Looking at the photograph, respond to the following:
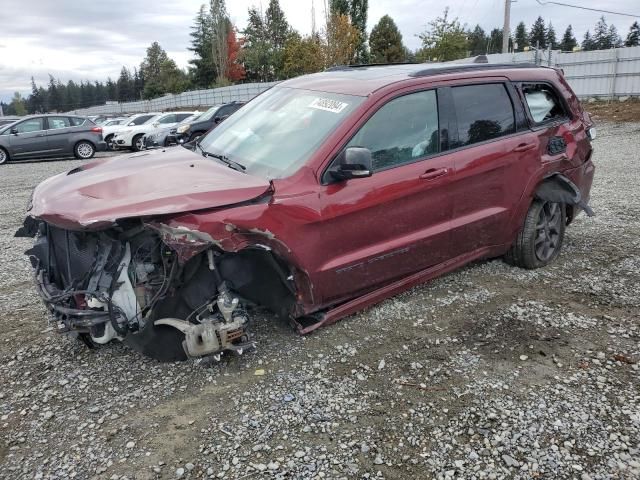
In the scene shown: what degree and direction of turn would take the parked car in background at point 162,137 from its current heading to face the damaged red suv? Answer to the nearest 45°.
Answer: approximately 45° to its left

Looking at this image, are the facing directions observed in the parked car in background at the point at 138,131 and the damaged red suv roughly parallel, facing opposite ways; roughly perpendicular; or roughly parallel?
roughly parallel

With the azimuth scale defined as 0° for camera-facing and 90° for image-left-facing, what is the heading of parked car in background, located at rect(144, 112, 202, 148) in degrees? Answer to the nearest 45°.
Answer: approximately 45°

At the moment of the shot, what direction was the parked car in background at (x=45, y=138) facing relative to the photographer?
facing to the left of the viewer

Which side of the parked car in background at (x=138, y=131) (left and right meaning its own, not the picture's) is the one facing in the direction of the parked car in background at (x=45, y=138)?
front

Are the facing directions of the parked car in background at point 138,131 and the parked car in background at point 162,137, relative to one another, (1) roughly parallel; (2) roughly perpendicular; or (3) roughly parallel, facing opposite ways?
roughly parallel

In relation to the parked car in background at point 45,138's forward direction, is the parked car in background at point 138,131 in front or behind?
behind

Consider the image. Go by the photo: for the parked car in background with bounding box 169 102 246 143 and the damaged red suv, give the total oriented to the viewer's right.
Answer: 0

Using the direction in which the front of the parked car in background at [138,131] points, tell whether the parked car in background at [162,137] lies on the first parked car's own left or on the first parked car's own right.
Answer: on the first parked car's own left

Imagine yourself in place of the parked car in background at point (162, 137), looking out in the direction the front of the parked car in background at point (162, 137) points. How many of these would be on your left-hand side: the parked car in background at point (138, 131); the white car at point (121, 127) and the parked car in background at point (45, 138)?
0

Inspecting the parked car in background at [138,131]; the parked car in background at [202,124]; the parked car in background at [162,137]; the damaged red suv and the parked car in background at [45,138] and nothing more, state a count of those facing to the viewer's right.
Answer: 0

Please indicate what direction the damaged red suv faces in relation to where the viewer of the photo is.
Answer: facing the viewer and to the left of the viewer

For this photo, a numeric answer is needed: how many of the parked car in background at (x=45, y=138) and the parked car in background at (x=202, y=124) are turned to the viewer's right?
0

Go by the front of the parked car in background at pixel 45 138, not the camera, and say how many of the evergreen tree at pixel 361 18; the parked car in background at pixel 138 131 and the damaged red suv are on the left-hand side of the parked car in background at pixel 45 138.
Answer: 1

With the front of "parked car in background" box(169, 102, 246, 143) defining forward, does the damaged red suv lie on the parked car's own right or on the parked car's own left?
on the parked car's own left

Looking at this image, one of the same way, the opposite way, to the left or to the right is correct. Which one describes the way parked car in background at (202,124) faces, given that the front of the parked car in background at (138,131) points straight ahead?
the same way

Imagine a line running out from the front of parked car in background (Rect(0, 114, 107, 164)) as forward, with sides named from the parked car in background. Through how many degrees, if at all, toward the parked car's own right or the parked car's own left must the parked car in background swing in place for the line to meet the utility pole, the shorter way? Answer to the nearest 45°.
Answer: approximately 180°
